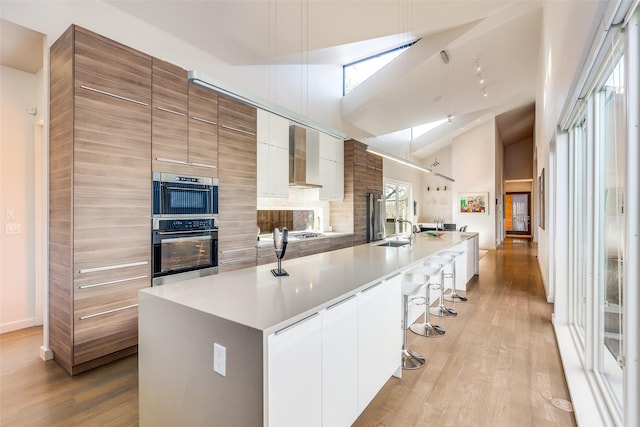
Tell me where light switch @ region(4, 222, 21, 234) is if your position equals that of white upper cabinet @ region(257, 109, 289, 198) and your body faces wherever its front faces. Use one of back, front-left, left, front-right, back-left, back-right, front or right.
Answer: back-right

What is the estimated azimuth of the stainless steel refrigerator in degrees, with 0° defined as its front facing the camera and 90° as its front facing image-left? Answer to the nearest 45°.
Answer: approximately 315°

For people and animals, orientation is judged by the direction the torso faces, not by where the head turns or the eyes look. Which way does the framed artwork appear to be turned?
toward the camera

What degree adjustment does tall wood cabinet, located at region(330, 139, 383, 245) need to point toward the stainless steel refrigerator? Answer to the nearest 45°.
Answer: approximately 90° to its left

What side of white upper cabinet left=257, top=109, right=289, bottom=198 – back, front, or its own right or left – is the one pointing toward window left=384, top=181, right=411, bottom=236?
left

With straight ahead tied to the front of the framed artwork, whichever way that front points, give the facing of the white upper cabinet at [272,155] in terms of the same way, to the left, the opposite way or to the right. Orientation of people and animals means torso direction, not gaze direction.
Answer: to the left

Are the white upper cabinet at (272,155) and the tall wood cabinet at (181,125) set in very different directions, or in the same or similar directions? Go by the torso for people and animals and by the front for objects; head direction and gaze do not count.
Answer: same or similar directions

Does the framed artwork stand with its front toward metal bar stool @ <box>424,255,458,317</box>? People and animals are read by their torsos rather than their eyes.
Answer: yes

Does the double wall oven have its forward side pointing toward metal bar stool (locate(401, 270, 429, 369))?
yes

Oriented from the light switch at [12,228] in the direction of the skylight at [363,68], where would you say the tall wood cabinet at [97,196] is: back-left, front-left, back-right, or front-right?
front-right

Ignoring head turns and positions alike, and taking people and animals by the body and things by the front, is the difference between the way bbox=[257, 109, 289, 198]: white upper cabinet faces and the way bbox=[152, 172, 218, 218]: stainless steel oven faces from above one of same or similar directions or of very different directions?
same or similar directions

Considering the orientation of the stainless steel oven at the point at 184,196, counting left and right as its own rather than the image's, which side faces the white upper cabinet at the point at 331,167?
left

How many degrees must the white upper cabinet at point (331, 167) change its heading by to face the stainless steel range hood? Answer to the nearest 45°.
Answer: approximately 90° to its right

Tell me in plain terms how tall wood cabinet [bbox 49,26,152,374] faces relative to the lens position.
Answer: facing the viewer and to the right of the viewer

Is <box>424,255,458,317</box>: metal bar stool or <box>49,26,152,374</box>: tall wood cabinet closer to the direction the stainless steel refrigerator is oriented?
the metal bar stool

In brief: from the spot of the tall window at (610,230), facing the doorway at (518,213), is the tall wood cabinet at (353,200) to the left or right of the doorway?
left
